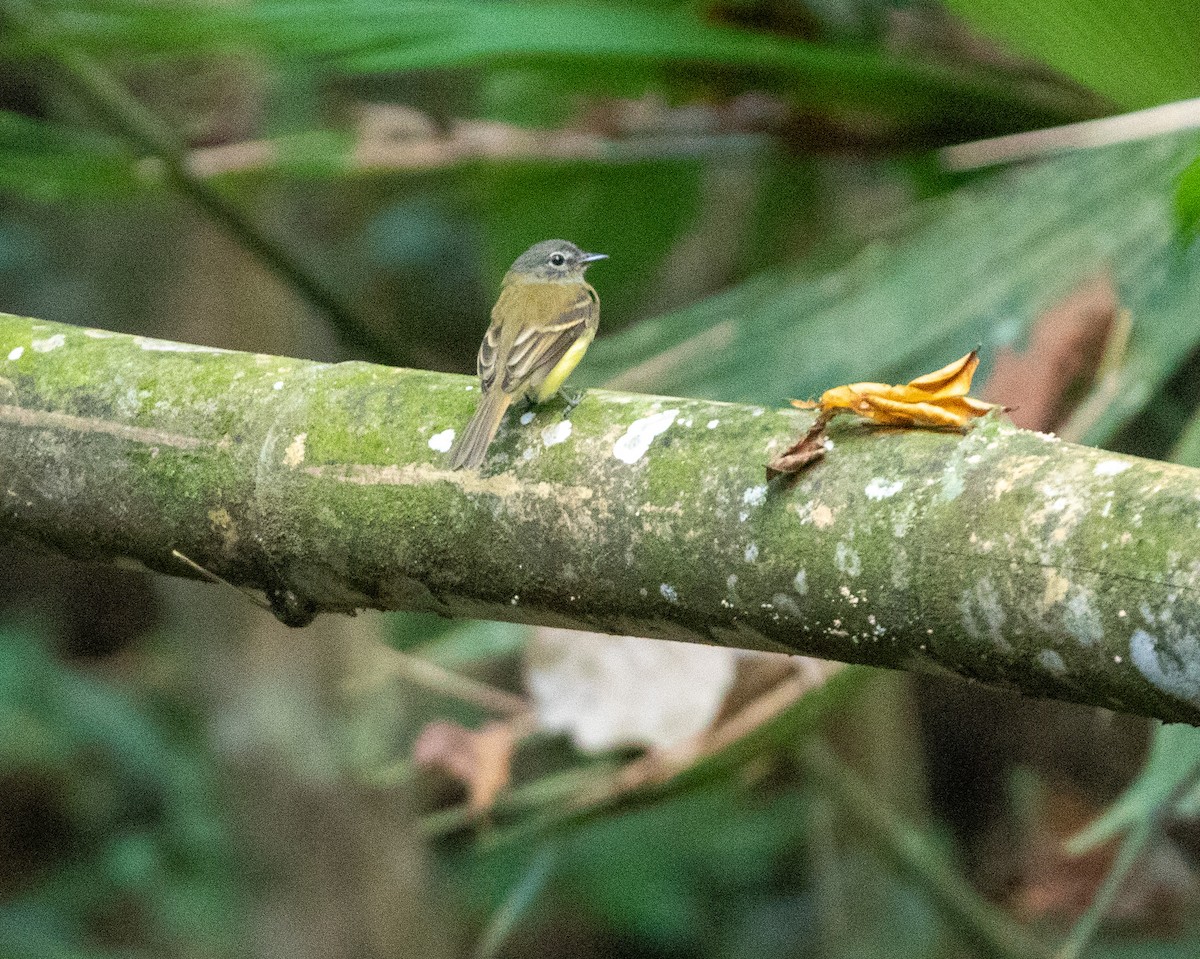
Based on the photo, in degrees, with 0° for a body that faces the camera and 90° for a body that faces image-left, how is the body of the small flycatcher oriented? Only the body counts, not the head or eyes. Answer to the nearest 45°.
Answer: approximately 225°

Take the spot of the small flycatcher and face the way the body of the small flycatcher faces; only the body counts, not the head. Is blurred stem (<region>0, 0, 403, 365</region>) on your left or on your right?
on your left

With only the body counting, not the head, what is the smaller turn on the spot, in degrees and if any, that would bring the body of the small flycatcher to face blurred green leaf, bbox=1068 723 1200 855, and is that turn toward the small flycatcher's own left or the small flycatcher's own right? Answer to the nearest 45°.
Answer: approximately 45° to the small flycatcher's own right

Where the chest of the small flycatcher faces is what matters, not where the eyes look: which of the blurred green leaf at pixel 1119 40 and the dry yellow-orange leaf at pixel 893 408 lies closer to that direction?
the blurred green leaf

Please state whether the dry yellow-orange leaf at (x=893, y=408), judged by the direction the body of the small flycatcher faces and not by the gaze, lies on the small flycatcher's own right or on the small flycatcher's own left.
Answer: on the small flycatcher's own right
